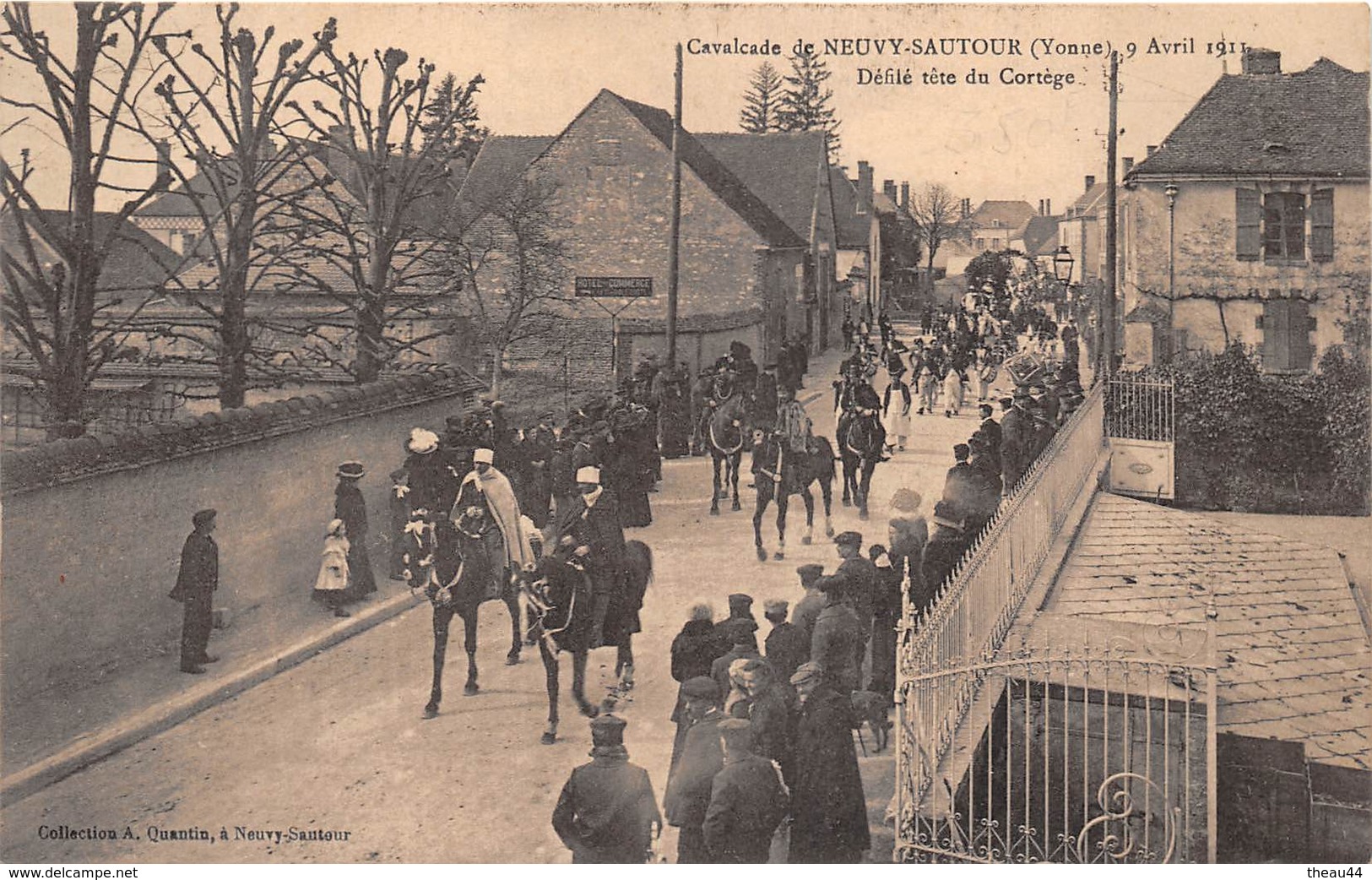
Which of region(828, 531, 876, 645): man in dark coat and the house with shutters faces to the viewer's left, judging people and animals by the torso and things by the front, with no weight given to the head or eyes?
the man in dark coat

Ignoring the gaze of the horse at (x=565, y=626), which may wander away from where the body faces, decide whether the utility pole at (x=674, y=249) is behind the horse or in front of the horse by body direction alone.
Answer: behind

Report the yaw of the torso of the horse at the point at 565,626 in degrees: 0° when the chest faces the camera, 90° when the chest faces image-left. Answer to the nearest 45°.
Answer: approximately 45°

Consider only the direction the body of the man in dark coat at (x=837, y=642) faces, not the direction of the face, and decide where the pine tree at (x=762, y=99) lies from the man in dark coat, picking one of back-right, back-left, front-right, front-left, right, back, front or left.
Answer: front-right

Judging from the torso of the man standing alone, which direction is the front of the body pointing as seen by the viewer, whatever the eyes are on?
to the viewer's right

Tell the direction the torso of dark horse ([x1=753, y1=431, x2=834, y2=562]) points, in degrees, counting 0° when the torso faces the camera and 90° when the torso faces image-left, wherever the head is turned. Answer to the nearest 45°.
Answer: approximately 45°

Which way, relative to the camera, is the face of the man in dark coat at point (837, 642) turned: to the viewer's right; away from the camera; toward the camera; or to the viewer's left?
away from the camera

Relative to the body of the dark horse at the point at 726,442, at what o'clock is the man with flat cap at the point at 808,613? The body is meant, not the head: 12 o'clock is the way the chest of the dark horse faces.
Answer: The man with flat cap is roughly at 12 o'clock from the dark horse.

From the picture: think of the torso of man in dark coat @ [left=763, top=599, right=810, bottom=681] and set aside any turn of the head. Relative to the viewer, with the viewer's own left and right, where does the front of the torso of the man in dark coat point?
facing away from the viewer and to the left of the viewer

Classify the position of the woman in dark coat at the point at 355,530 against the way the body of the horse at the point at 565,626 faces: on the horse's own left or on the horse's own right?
on the horse's own right

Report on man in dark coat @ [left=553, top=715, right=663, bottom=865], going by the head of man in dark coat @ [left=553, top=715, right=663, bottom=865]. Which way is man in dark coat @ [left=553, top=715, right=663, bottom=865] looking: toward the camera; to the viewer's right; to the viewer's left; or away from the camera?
away from the camera

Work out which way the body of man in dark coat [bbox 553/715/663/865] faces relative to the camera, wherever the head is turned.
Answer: away from the camera
